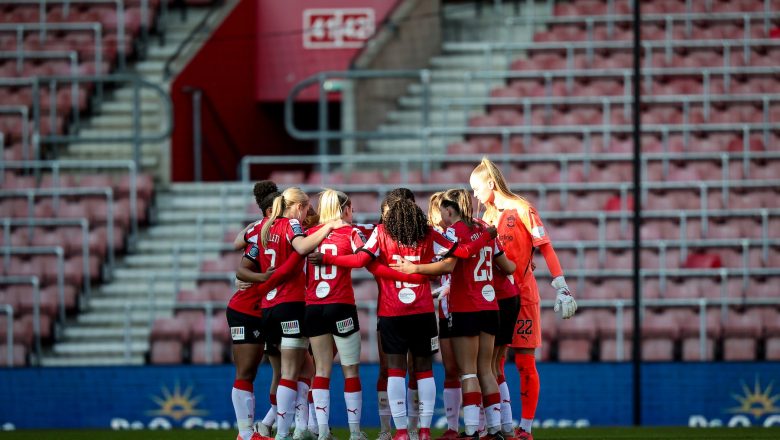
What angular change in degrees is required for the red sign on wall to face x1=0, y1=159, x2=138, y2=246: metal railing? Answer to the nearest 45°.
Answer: approximately 45° to its right

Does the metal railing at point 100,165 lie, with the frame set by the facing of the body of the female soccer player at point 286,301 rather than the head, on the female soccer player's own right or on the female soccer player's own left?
on the female soccer player's own left

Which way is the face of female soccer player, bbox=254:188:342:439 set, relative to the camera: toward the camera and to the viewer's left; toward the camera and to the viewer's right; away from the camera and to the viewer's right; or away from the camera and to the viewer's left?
away from the camera and to the viewer's right

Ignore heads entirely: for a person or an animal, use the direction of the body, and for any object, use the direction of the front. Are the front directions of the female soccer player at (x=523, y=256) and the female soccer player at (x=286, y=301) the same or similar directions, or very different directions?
very different directions

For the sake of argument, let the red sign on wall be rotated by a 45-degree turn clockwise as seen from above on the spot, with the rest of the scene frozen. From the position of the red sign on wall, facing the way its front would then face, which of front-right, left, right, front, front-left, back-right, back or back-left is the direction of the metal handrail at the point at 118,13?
front-right

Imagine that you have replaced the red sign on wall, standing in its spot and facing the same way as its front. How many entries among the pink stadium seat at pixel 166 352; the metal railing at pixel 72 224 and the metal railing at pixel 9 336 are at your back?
0

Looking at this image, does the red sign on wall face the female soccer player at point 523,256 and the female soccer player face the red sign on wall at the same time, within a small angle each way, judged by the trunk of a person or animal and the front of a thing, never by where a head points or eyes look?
no

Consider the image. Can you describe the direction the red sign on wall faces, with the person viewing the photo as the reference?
facing the viewer

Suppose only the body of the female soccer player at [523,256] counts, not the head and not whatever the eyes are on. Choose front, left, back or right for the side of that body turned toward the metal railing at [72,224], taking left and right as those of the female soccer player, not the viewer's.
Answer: right

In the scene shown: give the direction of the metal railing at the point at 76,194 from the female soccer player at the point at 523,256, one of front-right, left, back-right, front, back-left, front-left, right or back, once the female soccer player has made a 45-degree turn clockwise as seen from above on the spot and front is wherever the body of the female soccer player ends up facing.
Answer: front-right

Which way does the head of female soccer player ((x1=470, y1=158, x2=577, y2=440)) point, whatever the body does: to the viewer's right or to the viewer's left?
to the viewer's left

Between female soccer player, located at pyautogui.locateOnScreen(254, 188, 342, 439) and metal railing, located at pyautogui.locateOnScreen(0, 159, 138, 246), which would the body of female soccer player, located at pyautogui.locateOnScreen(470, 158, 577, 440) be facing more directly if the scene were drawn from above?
the female soccer player

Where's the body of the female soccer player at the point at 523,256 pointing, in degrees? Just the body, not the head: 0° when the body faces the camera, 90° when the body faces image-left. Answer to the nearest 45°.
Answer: approximately 45°

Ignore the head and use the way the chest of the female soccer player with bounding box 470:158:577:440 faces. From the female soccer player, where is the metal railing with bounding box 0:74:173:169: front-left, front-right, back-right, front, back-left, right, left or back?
right

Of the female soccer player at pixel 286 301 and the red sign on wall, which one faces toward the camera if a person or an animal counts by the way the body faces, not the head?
the red sign on wall

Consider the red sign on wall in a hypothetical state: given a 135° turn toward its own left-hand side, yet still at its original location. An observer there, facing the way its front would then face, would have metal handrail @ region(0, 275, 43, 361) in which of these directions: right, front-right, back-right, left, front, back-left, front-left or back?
back

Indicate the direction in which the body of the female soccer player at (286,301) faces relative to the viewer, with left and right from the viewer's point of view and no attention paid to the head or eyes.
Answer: facing away from the viewer and to the right of the viewer

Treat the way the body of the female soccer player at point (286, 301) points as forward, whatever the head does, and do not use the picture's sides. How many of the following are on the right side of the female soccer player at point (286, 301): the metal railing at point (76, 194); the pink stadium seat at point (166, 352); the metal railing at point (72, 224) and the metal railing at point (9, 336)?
0
